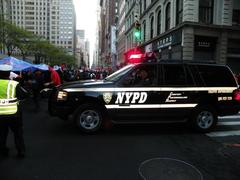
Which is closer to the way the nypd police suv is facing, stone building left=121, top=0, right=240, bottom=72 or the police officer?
the police officer

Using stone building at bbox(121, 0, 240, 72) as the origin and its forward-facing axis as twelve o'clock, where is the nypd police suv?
The nypd police suv is roughly at 11 o'clock from the stone building.

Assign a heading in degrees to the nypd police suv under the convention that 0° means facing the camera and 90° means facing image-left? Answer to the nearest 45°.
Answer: approximately 90°

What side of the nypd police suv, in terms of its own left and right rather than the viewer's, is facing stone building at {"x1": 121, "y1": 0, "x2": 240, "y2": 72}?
right

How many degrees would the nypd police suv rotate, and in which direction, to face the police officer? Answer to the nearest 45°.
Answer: approximately 45° to its left

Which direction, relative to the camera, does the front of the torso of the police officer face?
away from the camera

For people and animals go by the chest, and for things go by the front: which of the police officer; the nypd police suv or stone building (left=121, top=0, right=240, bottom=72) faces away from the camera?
the police officer

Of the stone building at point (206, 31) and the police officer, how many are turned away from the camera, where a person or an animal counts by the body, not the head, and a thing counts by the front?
1
